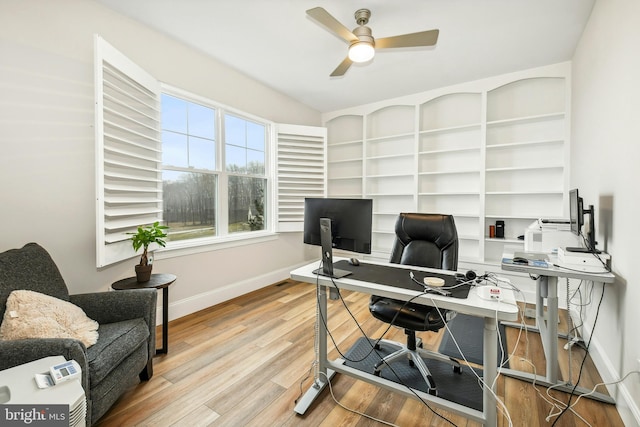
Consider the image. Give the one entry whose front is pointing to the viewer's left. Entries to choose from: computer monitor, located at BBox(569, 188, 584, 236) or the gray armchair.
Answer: the computer monitor

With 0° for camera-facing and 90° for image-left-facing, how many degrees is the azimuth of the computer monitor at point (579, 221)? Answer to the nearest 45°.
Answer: approximately 90°

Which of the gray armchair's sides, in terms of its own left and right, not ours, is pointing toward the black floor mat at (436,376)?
front

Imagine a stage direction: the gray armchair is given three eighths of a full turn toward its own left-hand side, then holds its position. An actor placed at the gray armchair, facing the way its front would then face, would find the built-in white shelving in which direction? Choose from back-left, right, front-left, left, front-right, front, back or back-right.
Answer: right

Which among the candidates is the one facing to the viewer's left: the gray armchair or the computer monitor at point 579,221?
the computer monitor

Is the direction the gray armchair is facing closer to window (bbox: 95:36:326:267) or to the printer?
the printer

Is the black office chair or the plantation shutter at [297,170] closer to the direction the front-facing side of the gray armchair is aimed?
the black office chair

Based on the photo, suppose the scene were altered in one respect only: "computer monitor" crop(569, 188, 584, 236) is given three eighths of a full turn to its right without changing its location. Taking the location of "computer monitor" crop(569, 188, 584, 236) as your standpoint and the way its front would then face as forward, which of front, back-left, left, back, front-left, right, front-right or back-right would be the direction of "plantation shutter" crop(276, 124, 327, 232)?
back-left

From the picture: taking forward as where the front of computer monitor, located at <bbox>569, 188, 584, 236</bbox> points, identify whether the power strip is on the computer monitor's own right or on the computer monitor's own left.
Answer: on the computer monitor's own left

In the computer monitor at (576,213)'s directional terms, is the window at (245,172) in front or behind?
in front

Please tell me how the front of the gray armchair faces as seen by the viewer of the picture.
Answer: facing the viewer and to the right of the viewer

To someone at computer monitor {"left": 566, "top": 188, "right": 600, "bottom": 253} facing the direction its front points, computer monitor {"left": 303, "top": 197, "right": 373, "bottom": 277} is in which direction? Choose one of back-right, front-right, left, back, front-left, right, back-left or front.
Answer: front-left
